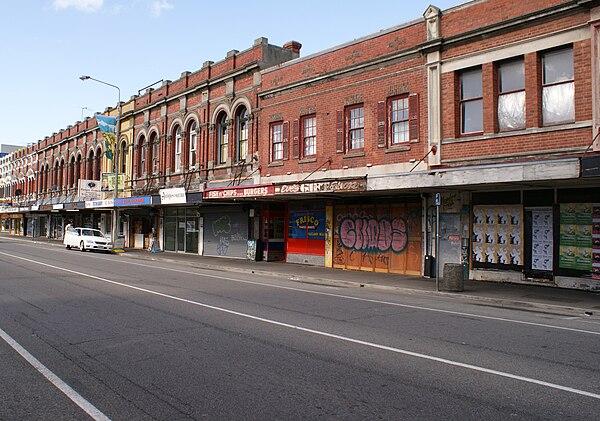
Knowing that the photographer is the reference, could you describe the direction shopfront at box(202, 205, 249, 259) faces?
facing the viewer and to the left of the viewer

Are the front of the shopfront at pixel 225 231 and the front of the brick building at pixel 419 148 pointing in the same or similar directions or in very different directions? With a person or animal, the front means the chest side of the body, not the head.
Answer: same or similar directions

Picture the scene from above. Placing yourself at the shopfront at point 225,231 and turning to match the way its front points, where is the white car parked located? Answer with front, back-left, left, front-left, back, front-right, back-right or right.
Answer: right

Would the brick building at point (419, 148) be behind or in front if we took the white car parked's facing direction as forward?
in front

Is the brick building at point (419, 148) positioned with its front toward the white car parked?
no

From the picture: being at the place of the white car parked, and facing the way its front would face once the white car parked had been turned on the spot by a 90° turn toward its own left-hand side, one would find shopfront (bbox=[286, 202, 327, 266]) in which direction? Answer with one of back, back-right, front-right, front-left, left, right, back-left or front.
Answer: right

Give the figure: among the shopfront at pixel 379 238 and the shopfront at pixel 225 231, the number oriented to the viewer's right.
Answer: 0

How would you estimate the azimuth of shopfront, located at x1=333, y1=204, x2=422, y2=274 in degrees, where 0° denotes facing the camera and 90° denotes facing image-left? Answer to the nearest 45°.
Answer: approximately 45°

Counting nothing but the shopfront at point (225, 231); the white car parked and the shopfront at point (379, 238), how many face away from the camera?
0

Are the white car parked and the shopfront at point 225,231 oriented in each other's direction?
no

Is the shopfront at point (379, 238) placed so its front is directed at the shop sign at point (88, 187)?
no

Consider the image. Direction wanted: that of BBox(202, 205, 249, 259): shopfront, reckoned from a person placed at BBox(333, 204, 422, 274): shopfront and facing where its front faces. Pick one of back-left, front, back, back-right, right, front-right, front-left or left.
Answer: right

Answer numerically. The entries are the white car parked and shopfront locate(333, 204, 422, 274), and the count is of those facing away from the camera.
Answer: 0

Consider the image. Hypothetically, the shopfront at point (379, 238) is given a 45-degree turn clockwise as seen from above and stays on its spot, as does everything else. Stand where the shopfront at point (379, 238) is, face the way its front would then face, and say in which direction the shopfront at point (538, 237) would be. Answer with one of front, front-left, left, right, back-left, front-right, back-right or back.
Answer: back-left

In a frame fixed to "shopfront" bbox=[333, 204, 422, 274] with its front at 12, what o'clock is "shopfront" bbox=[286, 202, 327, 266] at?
"shopfront" bbox=[286, 202, 327, 266] is roughly at 3 o'clock from "shopfront" bbox=[333, 204, 422, 274].

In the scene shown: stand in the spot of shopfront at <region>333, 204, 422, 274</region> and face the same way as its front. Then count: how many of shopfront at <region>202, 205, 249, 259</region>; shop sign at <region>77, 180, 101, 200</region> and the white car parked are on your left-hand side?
0

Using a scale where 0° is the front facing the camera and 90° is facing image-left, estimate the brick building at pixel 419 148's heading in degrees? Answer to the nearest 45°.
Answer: approximately 45°

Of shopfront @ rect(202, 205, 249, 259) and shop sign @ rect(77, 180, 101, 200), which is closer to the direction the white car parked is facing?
the shopfront
